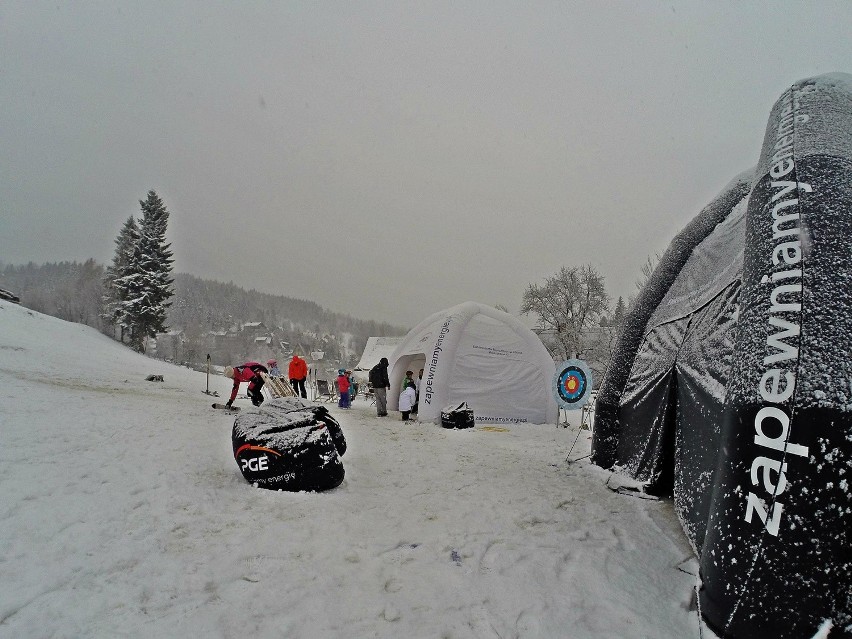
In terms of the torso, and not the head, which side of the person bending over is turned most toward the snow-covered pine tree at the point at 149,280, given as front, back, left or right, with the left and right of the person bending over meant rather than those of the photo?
right

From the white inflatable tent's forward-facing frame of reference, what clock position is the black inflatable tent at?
The black inflatable tent is roughly at 9 o'clock from the white inflatable tent.

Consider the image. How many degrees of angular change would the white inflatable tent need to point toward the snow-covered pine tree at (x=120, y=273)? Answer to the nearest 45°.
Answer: approximately 45° to its right

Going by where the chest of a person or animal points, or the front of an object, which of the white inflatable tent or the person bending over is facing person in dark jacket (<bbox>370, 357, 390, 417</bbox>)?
the white inflatable tent

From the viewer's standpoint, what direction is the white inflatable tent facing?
to the viewer's left

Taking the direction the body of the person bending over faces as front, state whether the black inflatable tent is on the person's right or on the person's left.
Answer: on the person's left

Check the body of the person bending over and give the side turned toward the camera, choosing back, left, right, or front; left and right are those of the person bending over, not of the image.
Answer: left

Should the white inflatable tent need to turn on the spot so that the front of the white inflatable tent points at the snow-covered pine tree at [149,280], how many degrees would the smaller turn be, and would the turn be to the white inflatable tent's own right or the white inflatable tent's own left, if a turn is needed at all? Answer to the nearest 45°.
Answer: approximately 45° to the white inflatable tent's own right

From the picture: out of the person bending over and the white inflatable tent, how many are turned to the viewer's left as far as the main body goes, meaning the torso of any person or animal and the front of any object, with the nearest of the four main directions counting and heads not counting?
2
